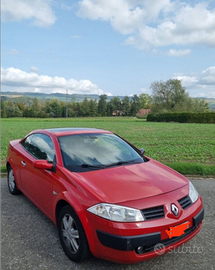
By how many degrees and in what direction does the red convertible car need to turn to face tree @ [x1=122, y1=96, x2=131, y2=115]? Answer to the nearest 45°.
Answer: approximately 135° to its left

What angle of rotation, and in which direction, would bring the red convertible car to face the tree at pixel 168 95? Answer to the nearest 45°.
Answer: approximately 135° to its left

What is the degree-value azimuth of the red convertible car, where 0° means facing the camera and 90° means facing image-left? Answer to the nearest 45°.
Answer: approximately 315°

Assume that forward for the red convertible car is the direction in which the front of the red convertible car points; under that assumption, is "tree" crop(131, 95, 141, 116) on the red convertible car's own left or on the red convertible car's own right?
on the red convertible car's own left

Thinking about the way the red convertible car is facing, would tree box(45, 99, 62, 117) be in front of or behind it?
behind

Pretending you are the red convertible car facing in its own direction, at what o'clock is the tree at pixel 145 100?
The tree is roughly at 8 o'clock from the red convertible car.

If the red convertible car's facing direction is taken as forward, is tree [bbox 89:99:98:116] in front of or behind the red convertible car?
behind

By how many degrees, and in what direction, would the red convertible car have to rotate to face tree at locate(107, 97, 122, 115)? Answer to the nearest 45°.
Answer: approximately 135° to its left

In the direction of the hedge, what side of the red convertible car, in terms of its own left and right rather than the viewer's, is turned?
left
